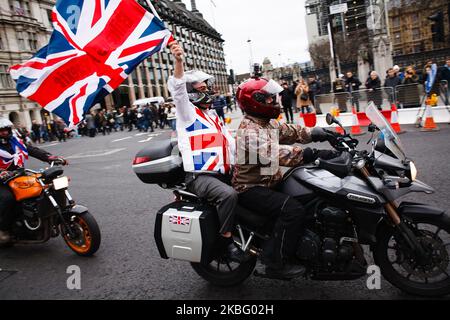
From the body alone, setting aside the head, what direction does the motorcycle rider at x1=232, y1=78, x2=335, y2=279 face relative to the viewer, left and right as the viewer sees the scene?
facing to the right of the viewer

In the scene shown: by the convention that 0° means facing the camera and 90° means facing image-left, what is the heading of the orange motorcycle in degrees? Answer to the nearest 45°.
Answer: approximately 315°

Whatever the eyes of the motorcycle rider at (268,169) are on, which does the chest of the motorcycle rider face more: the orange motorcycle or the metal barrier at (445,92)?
the metal barrier

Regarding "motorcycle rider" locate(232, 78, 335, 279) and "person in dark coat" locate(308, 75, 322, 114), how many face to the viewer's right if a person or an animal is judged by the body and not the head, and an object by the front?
1

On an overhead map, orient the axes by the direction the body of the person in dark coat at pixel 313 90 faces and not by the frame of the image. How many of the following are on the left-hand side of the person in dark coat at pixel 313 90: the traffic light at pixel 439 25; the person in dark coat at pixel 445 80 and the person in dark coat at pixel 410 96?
3

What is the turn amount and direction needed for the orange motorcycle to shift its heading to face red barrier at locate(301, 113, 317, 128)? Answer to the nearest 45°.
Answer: approximately 90° to its left

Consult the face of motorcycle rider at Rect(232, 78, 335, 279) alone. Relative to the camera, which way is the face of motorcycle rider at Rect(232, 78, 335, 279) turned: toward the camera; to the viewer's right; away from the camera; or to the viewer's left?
to the viewer's right

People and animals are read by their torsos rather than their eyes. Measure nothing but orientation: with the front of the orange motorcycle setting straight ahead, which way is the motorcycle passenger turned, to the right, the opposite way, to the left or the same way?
the same way

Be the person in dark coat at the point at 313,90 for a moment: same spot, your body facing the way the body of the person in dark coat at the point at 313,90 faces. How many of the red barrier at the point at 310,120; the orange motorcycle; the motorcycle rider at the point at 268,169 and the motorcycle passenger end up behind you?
0

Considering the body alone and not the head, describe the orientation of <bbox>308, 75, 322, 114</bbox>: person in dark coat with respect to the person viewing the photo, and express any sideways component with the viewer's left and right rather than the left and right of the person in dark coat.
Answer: facing the viewer and to the left of the viewer

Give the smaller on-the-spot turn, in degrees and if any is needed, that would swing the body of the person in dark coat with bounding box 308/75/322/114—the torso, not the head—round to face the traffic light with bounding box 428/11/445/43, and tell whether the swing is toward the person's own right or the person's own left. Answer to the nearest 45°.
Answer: approximately 90° to the person's own left

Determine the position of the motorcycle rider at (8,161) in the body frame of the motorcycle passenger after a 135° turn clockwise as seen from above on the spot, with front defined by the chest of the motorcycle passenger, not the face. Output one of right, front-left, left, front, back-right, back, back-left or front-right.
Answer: front-right

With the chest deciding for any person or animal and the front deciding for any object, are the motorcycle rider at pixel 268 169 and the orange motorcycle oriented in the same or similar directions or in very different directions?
same or similar directions

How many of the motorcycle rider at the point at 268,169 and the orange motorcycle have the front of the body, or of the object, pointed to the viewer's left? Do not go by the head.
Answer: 0
